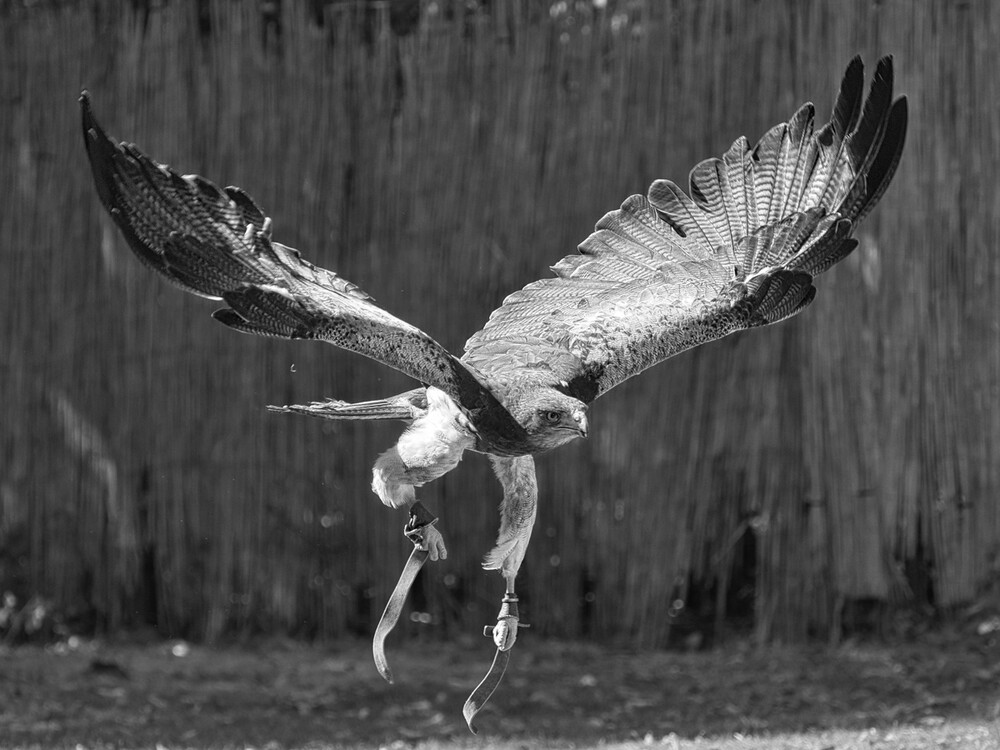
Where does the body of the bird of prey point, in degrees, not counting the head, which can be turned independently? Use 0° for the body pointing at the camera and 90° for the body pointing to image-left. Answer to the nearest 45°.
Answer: approximately 315°
